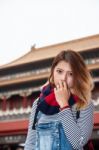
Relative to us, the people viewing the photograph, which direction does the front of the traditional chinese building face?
facing the viewer and to the left of the viewer

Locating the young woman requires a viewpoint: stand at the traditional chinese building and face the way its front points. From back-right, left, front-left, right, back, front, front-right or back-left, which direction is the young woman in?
front-left
